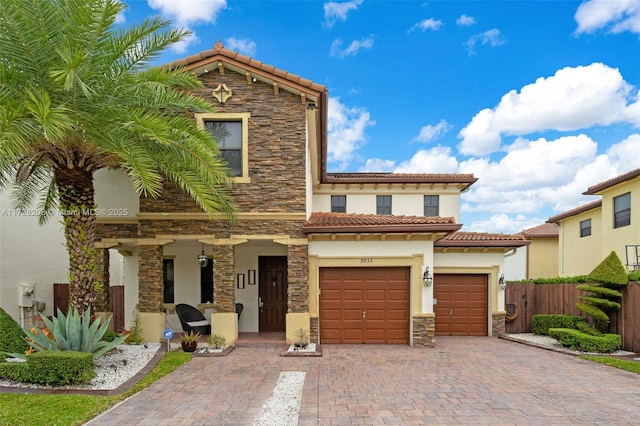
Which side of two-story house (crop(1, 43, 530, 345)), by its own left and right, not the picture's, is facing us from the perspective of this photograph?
front

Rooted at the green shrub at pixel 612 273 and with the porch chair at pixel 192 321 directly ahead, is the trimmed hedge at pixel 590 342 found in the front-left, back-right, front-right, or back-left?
front-left

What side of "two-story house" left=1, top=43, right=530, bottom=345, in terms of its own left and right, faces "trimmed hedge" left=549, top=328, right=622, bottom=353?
left

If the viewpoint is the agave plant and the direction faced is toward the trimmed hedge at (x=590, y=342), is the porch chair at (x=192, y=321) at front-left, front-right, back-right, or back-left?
front-left
